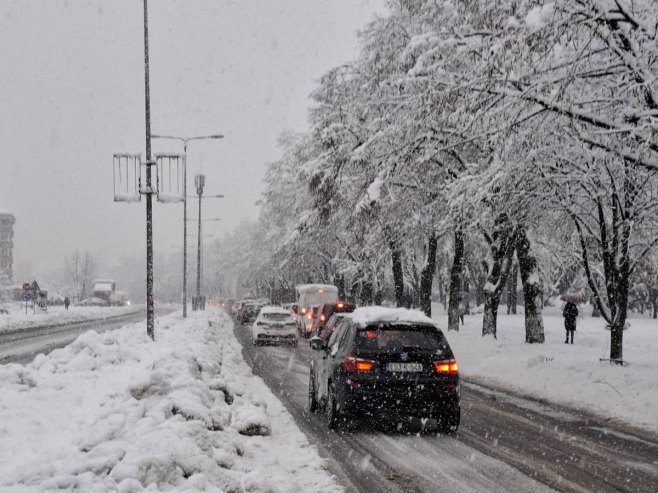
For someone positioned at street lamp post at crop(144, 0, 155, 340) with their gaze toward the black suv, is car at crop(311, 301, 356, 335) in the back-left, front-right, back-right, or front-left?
back-left

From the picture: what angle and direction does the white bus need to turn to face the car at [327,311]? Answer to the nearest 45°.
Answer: approximately 180°

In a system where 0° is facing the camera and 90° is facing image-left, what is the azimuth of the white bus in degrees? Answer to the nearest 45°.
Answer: approximately 180°
